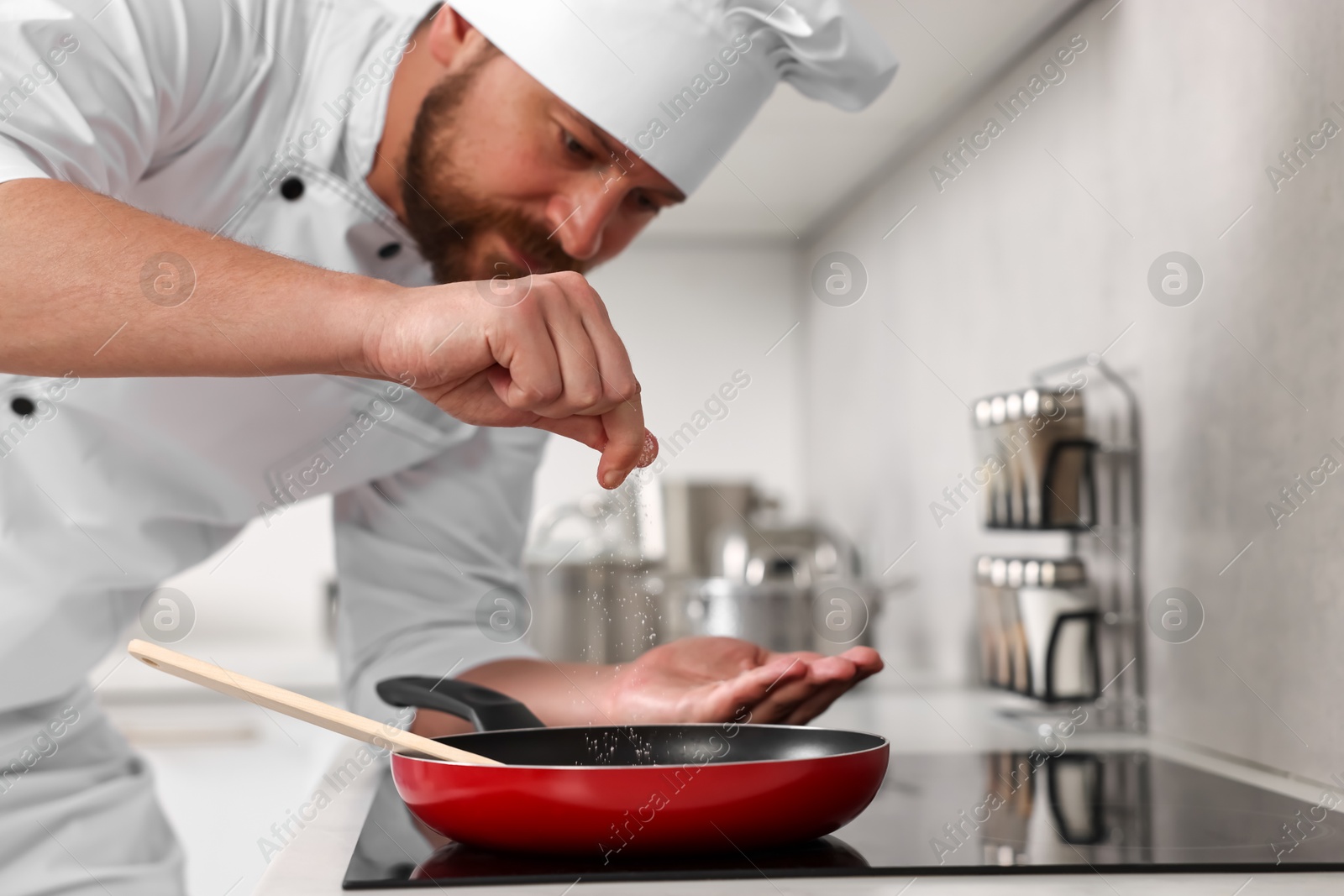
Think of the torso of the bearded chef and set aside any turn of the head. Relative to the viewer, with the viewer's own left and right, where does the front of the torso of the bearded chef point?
facing the viewer and to the right of the viewer

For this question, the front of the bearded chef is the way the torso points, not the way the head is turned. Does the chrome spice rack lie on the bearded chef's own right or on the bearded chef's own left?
on the bearded chef's own left

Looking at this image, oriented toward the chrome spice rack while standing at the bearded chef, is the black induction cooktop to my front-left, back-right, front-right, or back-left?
front-right
